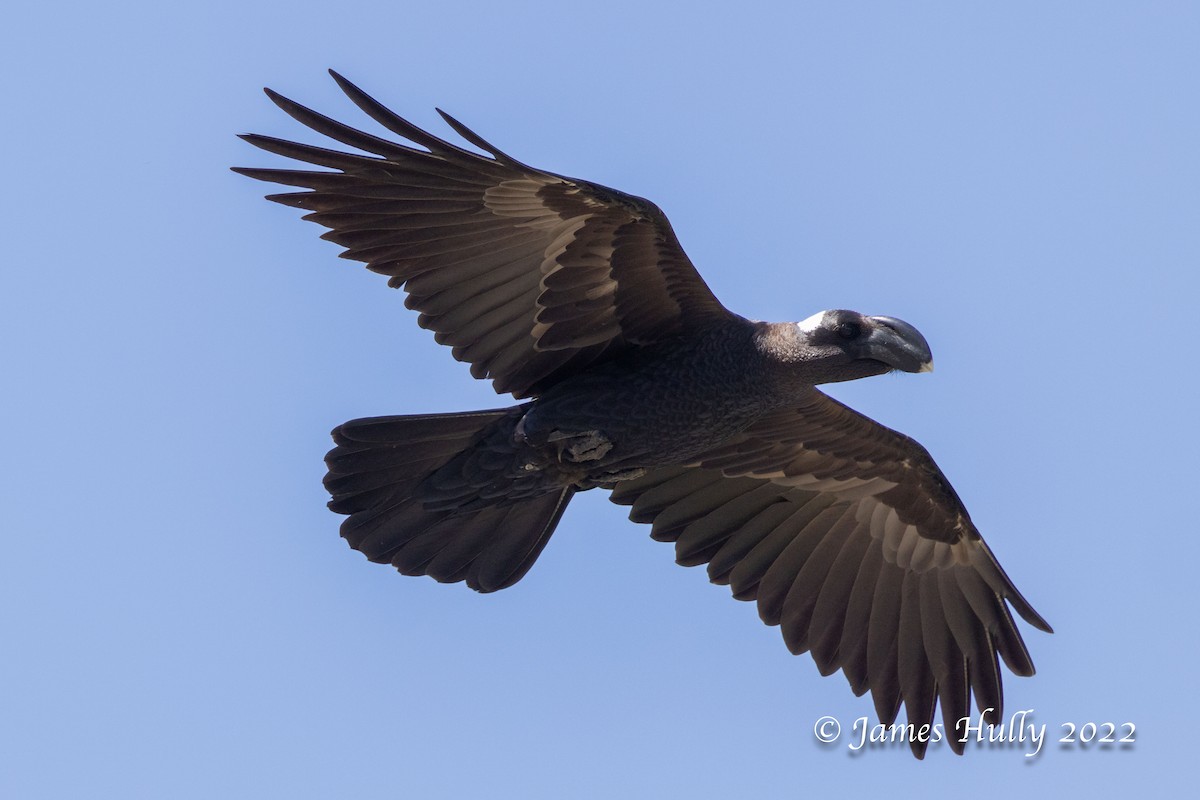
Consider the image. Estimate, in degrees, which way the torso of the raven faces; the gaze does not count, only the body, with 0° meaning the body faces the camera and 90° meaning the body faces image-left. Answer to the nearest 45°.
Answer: approximately 270°
